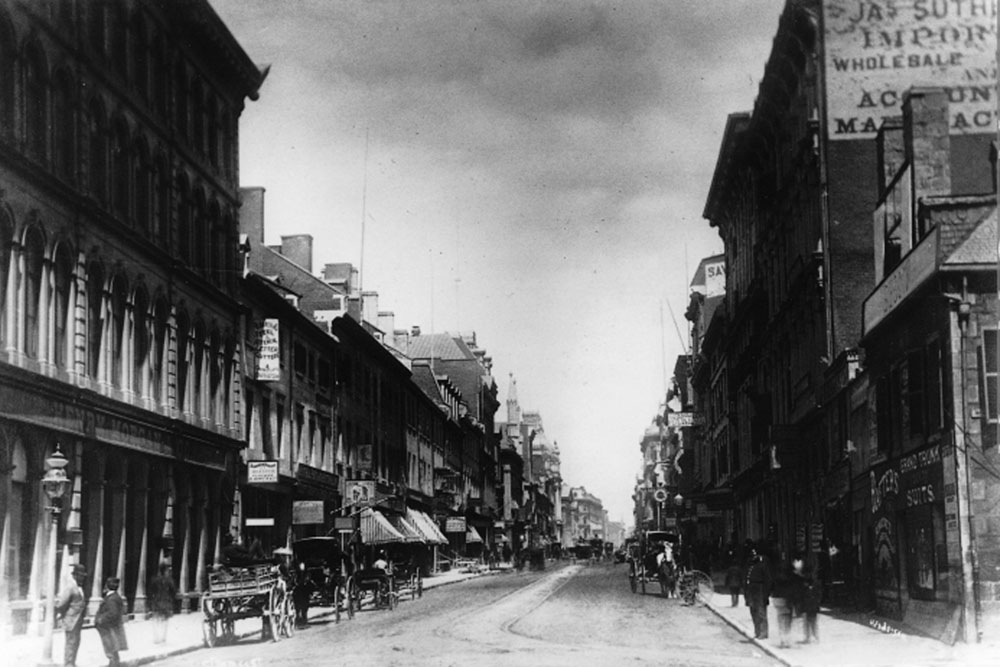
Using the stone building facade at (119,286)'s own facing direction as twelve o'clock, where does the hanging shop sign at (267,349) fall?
The hanging shop sign is roughly at 8 o'clock from the stone building facade.

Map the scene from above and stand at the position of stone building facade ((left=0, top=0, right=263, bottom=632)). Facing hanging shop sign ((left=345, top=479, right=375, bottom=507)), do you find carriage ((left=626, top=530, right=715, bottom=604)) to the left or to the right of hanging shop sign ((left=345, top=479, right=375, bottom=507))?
right

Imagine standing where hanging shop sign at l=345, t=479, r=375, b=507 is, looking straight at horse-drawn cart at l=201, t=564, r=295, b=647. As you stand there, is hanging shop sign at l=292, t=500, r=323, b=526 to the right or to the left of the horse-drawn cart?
right

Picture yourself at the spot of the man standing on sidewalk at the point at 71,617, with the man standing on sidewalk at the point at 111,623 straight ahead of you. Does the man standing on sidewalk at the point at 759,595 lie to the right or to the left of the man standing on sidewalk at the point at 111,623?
left

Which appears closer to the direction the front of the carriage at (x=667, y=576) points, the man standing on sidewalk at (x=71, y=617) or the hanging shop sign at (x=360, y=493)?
the man standing on sidewalk

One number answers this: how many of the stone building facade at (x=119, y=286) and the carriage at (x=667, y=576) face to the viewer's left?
0

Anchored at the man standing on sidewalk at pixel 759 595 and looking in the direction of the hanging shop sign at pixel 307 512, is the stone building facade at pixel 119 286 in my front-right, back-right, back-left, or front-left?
front-left

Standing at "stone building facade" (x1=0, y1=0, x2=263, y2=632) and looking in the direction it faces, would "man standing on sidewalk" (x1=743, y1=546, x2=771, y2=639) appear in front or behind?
in front

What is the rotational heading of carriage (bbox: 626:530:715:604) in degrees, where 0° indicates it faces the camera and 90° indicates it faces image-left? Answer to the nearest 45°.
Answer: approximately 315°
